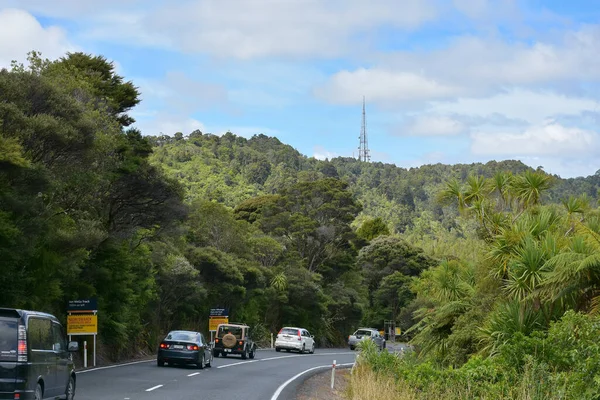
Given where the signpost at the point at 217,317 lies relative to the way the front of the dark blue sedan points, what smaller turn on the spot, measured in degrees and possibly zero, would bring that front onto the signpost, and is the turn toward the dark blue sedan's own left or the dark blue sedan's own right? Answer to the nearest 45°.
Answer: approximately 45° to the dark blue sedan's own left

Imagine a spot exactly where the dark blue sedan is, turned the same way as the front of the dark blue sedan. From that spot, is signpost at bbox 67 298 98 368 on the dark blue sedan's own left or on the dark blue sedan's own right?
on the dark blue sedan's own left

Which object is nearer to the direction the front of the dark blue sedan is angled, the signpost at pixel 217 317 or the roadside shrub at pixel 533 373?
the signpost

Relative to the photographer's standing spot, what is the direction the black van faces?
facing away from the viewer and to the right of the viewer

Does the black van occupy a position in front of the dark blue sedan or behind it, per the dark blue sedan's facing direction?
behind

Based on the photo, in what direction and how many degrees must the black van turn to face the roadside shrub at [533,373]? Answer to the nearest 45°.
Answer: approximately 45° to its right

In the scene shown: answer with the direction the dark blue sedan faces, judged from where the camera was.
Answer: facing away from the viewer and to the right of the viewer
